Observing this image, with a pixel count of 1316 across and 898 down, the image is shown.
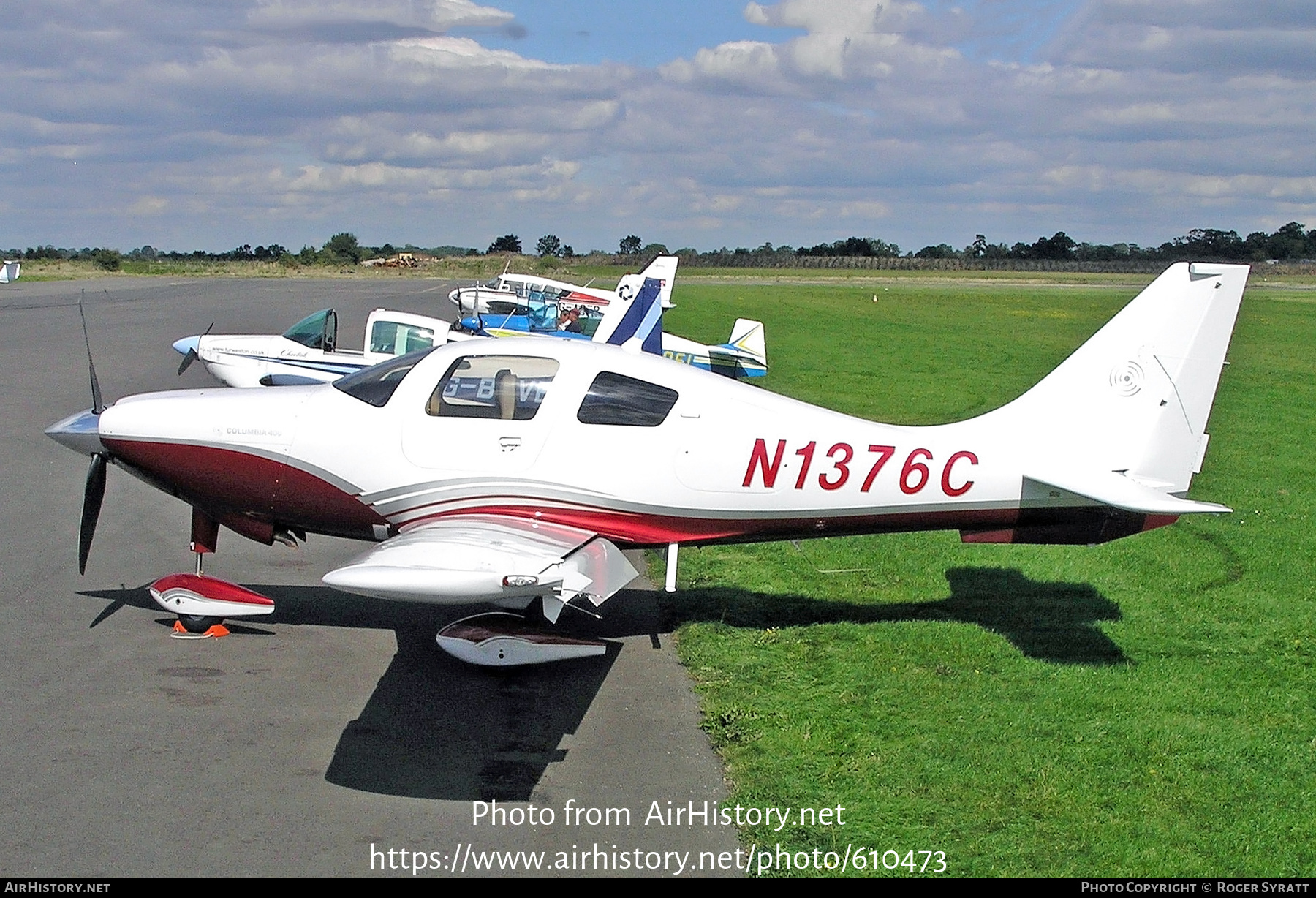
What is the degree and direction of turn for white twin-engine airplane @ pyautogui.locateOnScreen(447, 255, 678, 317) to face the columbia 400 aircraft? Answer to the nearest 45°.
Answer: approximately 90° to its left

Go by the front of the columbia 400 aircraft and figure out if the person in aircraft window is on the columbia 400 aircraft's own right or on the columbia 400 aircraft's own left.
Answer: on the columbia 400 aircraft's own right

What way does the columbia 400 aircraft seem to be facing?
to the viewer's left

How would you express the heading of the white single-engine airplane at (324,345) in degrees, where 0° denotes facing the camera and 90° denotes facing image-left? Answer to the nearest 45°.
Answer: approximately 90°

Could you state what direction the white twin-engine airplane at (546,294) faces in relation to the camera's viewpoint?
facing to the left of the viewer

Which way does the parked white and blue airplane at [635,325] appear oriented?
to the viewer's left
